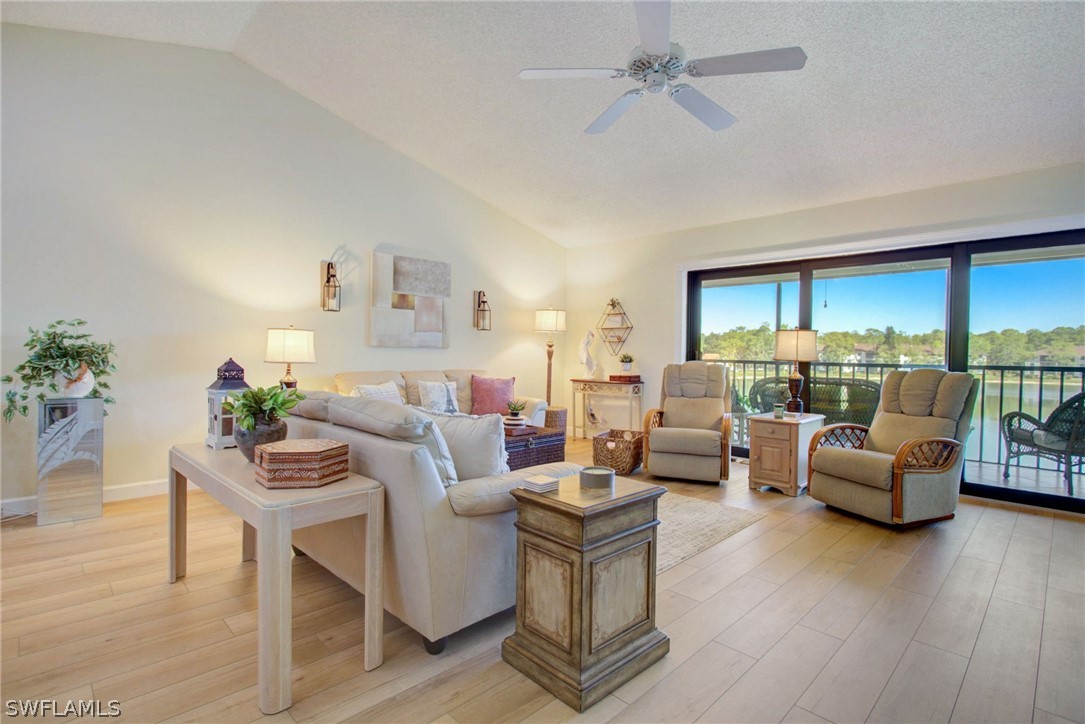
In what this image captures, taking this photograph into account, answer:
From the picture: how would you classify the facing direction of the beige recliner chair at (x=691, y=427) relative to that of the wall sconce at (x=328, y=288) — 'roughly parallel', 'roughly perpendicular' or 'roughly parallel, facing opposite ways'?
roughly perpendicular

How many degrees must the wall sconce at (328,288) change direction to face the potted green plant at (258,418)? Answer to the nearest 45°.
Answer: approximately 45° to its right

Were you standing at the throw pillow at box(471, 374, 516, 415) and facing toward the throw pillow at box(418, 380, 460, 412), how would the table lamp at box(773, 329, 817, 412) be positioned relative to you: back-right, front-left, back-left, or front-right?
back-left

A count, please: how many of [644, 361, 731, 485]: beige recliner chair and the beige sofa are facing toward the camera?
1

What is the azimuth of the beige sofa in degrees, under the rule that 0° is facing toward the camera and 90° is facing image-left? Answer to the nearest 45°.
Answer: approximately 225°

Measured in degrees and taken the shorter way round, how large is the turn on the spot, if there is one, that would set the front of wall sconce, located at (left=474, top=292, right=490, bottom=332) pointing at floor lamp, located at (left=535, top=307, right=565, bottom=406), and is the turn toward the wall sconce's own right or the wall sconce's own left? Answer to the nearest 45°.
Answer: approximately 45° to the wall sconce's own left

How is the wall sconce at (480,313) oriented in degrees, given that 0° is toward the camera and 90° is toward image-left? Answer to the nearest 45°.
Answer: approximately 315°

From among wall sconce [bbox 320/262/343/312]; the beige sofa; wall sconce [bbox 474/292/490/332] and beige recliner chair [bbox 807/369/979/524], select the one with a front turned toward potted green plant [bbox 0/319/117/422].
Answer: the beige recliner chair

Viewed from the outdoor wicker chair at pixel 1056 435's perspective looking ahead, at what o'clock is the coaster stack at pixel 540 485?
The coaster stack is roughly at 11 o'clock from the outdoor wicker chair.

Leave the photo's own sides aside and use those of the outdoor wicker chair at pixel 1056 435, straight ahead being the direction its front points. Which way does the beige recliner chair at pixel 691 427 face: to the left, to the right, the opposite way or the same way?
to the left
